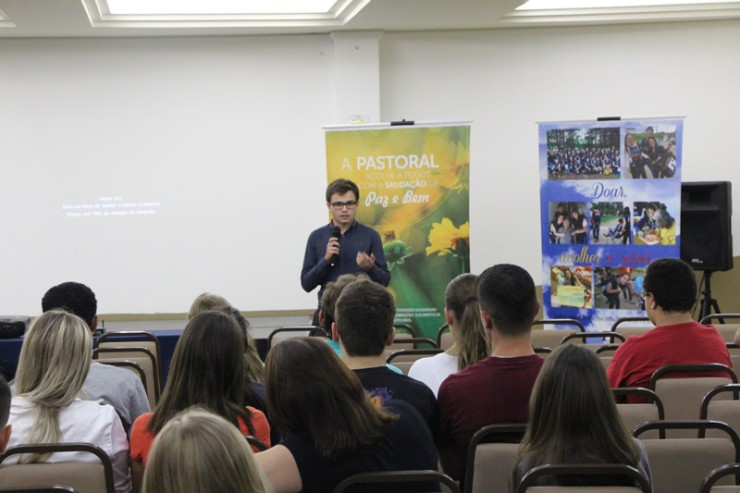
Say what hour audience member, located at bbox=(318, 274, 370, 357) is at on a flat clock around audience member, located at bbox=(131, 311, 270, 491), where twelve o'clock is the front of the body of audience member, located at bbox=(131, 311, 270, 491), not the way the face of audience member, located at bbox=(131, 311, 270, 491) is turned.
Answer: audience member, located at bbox=(318, 274, 370, 357) is roughly at 1 o'clock from audience member, located at bbox=(131, 311, 270, 491).

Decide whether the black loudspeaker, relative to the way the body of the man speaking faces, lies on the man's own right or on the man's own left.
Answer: on the man's own left

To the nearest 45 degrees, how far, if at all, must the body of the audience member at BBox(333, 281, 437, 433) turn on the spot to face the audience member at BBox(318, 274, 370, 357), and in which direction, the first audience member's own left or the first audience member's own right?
0° — they already face them

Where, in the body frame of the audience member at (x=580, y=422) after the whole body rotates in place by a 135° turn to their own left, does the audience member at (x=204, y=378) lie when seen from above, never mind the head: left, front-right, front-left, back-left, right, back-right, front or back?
front-right

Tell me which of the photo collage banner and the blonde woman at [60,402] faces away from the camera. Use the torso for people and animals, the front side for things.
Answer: the blonde woman

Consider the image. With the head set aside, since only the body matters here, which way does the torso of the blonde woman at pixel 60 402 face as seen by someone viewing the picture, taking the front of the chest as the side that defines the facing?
away from the camera

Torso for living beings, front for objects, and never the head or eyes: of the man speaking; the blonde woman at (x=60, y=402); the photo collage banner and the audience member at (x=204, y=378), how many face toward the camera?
2

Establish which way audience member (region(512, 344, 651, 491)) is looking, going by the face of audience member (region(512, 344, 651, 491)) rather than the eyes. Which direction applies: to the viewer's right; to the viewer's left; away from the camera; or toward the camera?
away from the camera

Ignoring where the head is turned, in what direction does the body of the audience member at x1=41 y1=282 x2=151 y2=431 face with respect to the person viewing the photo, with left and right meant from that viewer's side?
facing away from the viewer

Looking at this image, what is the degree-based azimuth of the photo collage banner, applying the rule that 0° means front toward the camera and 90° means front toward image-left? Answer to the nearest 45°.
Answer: approximately 0°

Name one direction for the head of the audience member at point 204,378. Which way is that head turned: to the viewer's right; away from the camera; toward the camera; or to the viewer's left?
away from the camera

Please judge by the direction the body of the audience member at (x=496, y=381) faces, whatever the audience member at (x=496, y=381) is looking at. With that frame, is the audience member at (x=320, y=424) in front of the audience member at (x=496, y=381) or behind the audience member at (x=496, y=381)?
behind

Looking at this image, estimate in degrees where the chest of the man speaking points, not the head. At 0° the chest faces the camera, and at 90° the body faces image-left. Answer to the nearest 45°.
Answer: approximately 0°

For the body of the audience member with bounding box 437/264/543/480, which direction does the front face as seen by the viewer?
away from the camera

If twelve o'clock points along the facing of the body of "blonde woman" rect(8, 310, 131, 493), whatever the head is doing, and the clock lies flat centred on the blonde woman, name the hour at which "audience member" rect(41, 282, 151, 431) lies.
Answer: The audience member is roughly at 1 o'clock from the blonde woman.

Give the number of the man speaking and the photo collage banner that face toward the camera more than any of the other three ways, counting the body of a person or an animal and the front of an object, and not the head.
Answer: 2

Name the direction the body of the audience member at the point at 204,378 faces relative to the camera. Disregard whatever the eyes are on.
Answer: away from the camera
